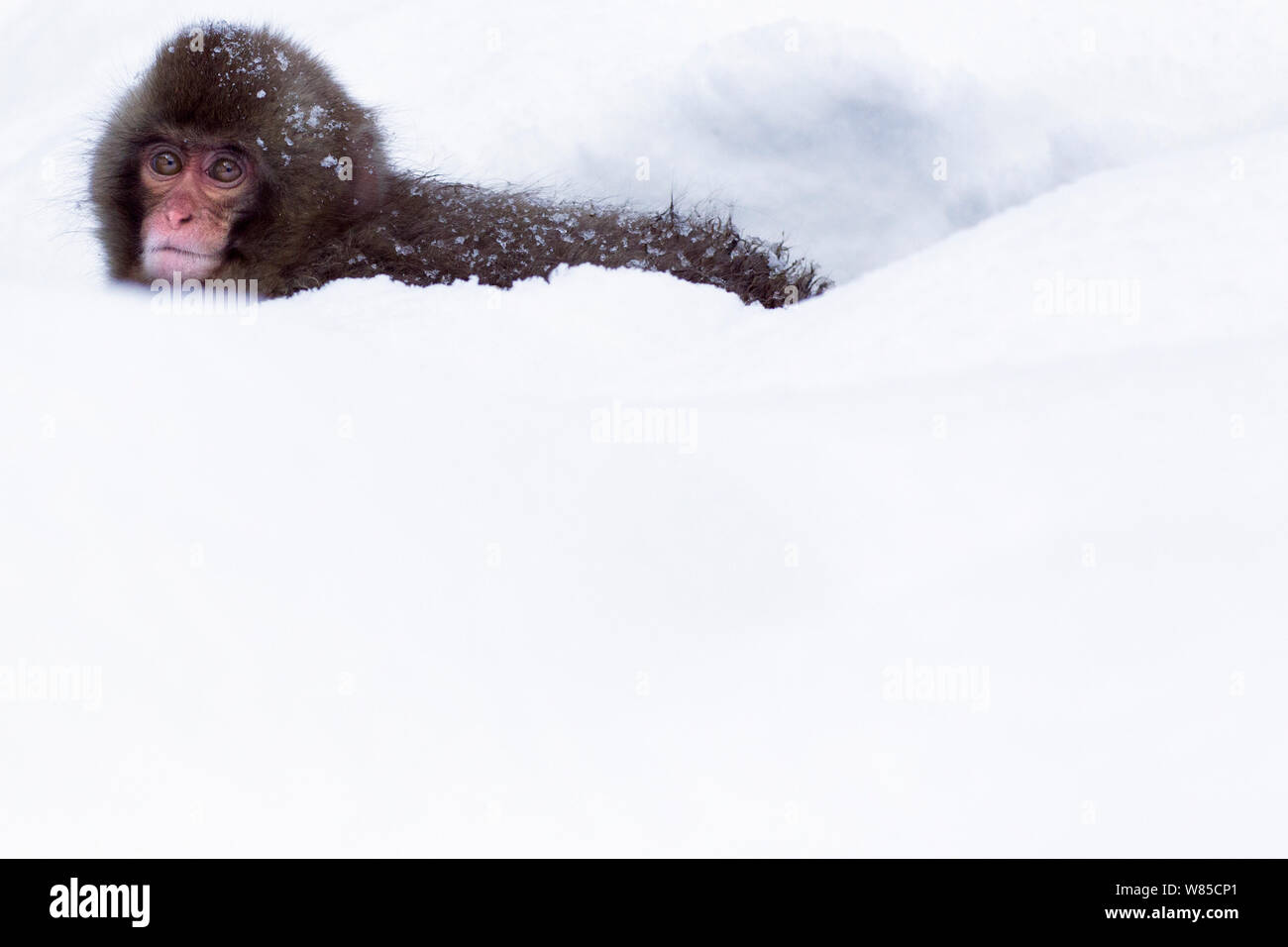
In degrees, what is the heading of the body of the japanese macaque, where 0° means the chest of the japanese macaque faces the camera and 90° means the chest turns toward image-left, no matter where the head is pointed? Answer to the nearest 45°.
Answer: approximately 45°
